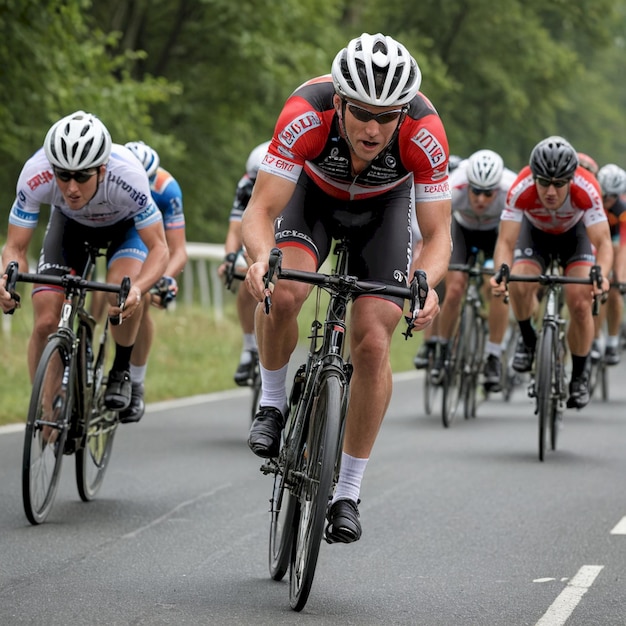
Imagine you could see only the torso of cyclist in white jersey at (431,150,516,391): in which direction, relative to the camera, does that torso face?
toward the camera

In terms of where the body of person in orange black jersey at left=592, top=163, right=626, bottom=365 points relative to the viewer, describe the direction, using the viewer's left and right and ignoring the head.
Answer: facing the viewer

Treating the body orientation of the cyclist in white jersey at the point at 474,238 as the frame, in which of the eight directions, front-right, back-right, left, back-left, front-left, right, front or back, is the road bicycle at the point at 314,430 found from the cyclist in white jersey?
front

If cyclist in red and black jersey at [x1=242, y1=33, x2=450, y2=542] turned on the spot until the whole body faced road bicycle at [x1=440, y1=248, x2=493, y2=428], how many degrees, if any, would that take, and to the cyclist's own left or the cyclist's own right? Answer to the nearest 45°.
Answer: approximately 180°

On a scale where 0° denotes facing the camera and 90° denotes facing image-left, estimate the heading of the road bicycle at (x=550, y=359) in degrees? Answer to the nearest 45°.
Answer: approximately 0°

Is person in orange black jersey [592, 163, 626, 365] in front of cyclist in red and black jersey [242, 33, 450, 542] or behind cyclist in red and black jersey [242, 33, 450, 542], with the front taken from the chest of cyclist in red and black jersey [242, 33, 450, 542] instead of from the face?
behind

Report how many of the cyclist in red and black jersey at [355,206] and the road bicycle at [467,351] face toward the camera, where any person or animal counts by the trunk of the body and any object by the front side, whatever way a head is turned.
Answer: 2

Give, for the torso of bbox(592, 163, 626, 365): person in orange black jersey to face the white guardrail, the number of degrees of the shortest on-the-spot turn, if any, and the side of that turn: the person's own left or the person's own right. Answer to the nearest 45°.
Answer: approximately 135° to the person's own right

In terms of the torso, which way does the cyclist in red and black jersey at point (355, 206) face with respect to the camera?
toward the camera

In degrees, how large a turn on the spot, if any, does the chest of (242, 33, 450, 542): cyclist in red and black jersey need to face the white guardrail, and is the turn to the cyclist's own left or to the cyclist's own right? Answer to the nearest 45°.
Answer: approximately 180°

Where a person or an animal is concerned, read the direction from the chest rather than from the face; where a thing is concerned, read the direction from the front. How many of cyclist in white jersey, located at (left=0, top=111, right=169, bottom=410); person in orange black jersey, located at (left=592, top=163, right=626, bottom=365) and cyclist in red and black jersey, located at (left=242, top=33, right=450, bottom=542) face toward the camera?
3
